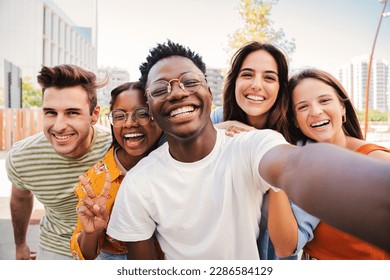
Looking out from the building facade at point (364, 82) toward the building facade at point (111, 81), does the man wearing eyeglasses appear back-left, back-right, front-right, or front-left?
front-left

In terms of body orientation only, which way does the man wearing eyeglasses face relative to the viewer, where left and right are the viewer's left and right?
facing the viewer

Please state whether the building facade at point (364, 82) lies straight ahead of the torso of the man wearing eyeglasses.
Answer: no

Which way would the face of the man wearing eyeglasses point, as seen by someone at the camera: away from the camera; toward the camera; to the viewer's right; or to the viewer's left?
toward the camera
